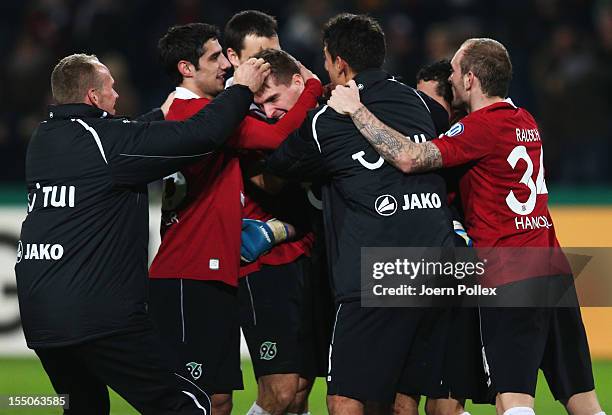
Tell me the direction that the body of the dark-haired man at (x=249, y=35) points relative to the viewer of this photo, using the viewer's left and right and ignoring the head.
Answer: facing the viewer and to the right of the viewer

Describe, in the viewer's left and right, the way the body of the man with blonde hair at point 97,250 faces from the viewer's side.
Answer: facing away from the viewer and to the right of the viewer

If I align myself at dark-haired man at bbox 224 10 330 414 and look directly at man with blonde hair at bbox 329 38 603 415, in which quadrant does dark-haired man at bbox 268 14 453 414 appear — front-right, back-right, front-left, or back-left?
front-right

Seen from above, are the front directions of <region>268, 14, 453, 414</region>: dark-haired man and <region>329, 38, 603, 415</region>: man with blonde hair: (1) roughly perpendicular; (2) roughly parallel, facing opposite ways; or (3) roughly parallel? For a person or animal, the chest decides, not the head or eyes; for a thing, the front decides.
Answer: roughly parallel

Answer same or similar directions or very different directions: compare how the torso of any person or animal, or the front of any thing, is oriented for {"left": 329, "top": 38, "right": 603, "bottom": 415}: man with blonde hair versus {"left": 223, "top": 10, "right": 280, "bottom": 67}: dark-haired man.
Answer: very different directions

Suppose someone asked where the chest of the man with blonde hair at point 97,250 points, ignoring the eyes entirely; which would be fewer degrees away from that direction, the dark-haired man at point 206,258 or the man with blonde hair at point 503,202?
the dark-haired man

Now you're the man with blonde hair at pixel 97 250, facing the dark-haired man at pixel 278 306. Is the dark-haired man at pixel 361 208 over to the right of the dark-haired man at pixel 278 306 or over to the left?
right

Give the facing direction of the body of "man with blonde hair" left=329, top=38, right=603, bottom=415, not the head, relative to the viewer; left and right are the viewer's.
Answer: facing away from the viewer and to the left of the viewer

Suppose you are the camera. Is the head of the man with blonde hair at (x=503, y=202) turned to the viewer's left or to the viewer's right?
to the viewer's left

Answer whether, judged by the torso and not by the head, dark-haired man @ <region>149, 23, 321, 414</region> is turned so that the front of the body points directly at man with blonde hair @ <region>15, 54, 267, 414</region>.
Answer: no

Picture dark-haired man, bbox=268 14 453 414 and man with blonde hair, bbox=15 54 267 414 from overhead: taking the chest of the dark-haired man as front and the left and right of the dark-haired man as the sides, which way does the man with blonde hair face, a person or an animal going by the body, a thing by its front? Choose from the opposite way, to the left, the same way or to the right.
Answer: to the right
